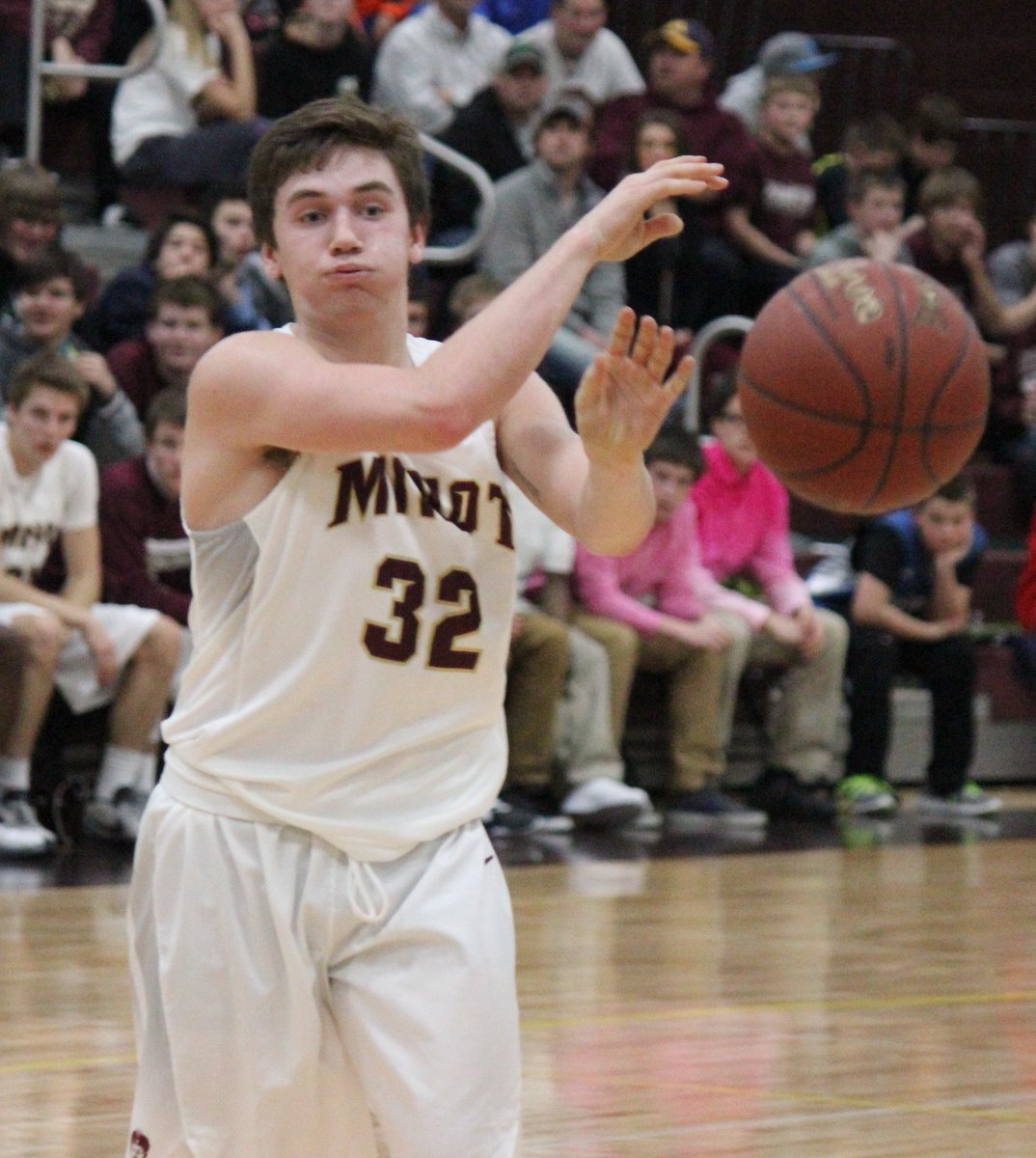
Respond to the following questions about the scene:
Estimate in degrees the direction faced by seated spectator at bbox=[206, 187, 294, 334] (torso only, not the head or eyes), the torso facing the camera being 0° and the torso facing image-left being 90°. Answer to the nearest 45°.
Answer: approximately 315°

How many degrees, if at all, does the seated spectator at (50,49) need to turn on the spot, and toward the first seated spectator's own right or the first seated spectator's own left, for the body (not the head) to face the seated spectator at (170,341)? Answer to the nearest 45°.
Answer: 0° — they already face them

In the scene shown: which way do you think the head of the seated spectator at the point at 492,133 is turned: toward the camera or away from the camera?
toward the camera

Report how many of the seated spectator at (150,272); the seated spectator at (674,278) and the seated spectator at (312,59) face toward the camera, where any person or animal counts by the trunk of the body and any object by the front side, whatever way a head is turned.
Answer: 3

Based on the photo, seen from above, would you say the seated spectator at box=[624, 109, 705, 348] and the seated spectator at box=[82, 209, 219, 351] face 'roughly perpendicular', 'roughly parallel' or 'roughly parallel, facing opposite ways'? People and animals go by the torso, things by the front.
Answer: roughly parallel

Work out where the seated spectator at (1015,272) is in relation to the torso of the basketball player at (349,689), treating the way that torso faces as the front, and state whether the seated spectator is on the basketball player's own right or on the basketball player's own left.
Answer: on the basketball player's own left

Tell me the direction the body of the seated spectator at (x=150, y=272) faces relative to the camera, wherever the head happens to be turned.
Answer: toward the camera

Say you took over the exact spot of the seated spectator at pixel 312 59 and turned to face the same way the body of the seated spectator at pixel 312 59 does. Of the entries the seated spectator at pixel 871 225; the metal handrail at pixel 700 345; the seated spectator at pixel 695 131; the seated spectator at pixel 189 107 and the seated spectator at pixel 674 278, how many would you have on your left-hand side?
4

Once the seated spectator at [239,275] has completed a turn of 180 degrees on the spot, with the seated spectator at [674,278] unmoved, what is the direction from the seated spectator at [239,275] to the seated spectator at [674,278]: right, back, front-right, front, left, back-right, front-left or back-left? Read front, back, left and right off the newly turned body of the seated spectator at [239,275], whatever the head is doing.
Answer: right

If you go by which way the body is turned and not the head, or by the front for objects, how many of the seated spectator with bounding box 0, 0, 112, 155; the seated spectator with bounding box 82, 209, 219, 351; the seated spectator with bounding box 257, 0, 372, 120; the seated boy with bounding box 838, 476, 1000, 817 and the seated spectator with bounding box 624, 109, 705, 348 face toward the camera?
5

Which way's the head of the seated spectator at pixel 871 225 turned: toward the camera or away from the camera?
toward the camera

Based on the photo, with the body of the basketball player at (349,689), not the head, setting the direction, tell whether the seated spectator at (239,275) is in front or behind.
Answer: behind

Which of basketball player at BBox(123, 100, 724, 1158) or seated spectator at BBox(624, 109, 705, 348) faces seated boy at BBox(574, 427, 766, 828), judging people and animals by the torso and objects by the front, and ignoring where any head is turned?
the seated spectator
